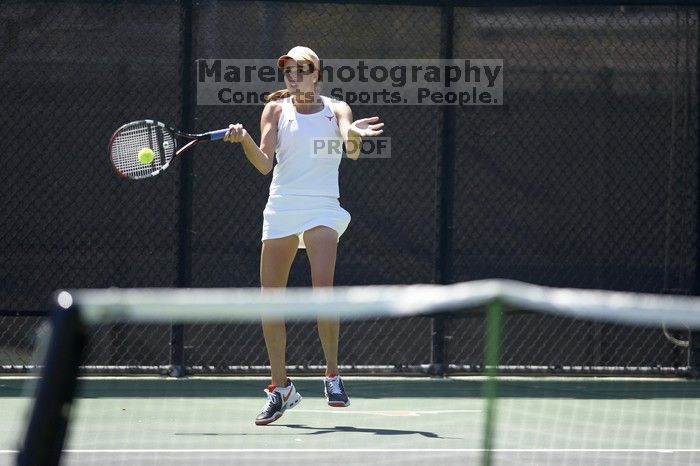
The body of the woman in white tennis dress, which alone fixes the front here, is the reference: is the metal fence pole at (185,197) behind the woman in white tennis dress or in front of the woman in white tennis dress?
behind

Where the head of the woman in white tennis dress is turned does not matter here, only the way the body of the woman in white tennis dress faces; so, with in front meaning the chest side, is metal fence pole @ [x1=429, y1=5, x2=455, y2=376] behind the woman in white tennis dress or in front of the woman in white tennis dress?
behind

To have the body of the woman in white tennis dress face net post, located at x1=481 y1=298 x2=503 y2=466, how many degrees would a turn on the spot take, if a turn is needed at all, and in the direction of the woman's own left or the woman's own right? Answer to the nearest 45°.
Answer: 0° — they already face it

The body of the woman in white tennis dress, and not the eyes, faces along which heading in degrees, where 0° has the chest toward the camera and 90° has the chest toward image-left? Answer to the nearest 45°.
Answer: approximately 0°

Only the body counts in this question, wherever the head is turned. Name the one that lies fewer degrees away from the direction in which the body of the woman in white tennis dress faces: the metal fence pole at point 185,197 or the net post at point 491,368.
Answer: the net post

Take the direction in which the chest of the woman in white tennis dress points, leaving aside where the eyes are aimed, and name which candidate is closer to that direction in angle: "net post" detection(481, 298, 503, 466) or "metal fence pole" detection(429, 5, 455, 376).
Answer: the net post

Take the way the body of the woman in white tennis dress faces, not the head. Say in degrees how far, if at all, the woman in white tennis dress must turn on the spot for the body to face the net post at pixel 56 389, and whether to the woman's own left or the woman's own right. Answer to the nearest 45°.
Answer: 0° — they already face it

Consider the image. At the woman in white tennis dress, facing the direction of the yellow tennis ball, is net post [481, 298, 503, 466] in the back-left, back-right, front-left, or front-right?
back-left
